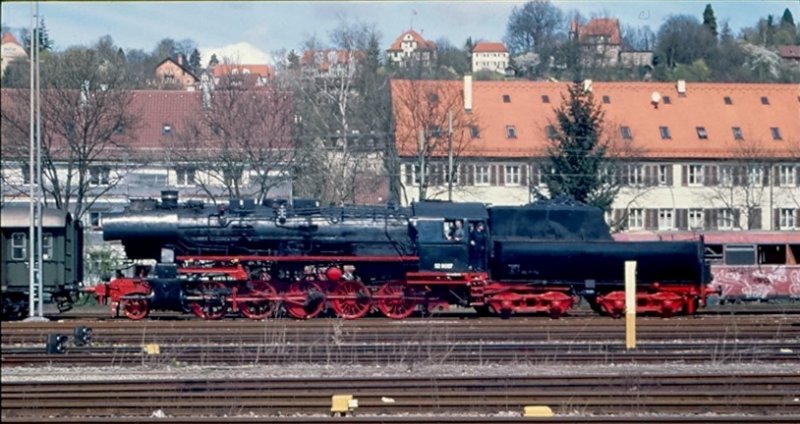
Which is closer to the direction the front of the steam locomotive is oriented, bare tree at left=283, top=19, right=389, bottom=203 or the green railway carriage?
the green railway carriage

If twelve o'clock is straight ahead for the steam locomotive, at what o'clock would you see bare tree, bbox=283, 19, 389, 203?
The bare tree is roughly at 3 o'clock from the steam locomotive.

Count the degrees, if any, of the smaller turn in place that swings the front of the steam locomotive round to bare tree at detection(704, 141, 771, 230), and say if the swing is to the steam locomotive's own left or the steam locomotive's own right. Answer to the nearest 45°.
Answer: approximately 135° to the steam locomotive's own right

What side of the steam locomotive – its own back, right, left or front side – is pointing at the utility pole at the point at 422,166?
right

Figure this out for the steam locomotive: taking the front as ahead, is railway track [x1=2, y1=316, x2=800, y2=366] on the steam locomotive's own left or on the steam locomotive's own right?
on the steam locomotive's own left

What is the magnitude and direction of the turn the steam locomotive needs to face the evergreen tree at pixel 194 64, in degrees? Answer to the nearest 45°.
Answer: approximately 45° to its right

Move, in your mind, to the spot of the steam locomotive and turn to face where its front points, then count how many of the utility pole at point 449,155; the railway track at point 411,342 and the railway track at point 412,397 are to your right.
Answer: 1

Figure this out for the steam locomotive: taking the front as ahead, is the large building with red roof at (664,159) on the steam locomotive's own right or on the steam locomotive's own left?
on the steam locomotive's own right

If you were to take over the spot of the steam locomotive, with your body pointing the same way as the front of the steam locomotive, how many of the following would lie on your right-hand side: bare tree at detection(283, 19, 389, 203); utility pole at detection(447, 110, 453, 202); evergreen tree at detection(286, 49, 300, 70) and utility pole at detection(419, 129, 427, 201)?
4

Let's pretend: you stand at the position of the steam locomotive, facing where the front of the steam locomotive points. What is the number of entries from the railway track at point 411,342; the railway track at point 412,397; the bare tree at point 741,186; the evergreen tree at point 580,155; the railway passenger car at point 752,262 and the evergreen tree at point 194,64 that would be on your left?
2

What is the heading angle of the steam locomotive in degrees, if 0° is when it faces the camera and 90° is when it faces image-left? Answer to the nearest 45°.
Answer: approximately 90°

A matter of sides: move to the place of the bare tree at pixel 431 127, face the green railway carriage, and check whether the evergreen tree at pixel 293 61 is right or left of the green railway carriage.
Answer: right

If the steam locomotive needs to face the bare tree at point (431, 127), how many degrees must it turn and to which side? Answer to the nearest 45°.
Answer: approximately 90° to its right
